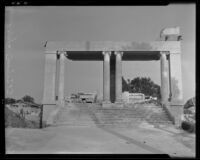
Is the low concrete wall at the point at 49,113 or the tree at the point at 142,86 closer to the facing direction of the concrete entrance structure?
the low concrete wall

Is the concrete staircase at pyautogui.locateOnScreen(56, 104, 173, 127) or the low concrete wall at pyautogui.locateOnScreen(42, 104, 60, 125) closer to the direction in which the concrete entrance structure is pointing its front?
the concrete staircase

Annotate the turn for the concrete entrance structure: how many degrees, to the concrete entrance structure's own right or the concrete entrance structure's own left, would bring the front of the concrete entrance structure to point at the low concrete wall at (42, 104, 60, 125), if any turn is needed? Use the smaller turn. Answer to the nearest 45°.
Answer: approximately 45° to the concrete entrance structure's own right

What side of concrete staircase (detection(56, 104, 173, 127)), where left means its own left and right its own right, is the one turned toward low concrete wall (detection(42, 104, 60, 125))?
right

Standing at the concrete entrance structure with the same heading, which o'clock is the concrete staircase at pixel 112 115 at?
The concrete staircase is roughly at 12 o'clock from the concrete entrance structure.

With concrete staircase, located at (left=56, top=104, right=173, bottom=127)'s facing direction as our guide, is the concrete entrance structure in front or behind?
behind

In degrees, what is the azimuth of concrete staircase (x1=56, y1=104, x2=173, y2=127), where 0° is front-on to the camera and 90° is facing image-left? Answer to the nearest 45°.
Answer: approximately 0°

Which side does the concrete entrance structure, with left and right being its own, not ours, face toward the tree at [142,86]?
back

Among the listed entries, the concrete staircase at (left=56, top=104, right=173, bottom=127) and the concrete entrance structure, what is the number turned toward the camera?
2

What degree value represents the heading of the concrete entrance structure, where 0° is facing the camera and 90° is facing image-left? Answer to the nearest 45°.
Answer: approximately 0°
